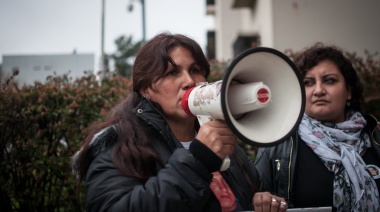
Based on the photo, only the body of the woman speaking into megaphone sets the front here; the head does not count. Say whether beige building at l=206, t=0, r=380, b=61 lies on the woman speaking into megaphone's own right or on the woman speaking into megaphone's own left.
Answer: on the woman speaking into megaphone's own left

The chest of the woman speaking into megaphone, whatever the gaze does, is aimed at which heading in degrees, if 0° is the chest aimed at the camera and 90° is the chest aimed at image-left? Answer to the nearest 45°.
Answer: approximately 315°

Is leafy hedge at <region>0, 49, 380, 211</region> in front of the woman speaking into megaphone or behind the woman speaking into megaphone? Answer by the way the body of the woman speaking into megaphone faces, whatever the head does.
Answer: behind
